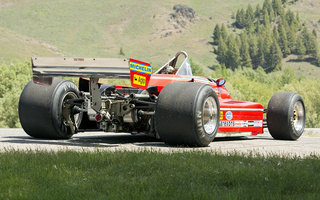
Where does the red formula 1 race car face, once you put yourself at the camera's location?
facing away from the viewer and to the right of the viewer
